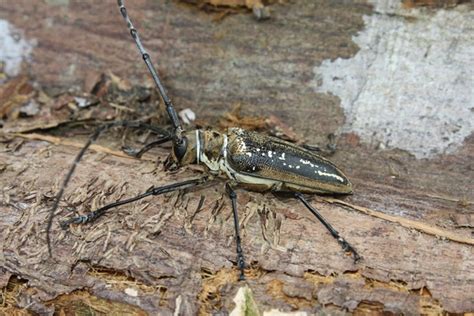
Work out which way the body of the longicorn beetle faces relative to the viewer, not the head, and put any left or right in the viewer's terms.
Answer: facing to the left of the viewer
